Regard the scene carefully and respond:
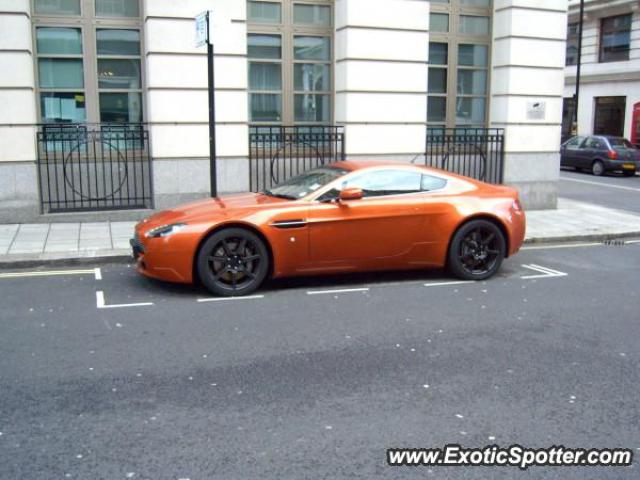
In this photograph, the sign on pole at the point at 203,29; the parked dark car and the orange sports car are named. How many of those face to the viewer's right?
0

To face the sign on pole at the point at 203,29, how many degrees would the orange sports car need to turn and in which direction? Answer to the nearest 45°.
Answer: approximately 45° to its right

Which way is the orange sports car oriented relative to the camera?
to the viewer's left

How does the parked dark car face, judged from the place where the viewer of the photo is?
facing away from the viewer and to the left of the viewer

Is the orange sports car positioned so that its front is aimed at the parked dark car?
no

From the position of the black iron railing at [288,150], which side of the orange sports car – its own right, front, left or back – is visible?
right

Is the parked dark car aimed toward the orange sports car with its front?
no

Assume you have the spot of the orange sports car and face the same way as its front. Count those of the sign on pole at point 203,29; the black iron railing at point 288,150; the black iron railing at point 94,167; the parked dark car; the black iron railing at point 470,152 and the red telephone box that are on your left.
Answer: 0

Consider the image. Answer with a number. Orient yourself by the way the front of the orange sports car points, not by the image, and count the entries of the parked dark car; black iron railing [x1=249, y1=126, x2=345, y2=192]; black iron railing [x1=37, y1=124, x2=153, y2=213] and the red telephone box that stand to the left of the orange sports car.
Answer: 0
